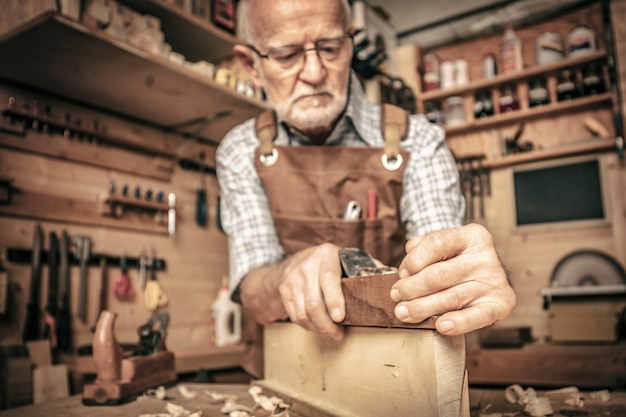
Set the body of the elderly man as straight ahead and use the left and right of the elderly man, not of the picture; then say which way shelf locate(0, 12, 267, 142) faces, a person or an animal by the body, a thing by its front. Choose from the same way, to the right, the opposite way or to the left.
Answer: to the left

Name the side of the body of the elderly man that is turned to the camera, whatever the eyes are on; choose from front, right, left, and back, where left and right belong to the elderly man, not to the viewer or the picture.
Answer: front

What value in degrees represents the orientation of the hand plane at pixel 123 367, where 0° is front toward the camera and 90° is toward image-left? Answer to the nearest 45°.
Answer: approximately 45°

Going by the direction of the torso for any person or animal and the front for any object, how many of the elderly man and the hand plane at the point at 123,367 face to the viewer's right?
0

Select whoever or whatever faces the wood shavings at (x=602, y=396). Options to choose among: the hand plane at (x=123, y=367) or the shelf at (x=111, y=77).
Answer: the shelf

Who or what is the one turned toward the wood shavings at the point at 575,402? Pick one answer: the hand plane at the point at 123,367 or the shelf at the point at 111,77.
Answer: the shelf

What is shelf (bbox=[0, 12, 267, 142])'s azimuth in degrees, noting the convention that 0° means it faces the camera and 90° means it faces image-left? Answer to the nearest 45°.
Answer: approximately 315°
